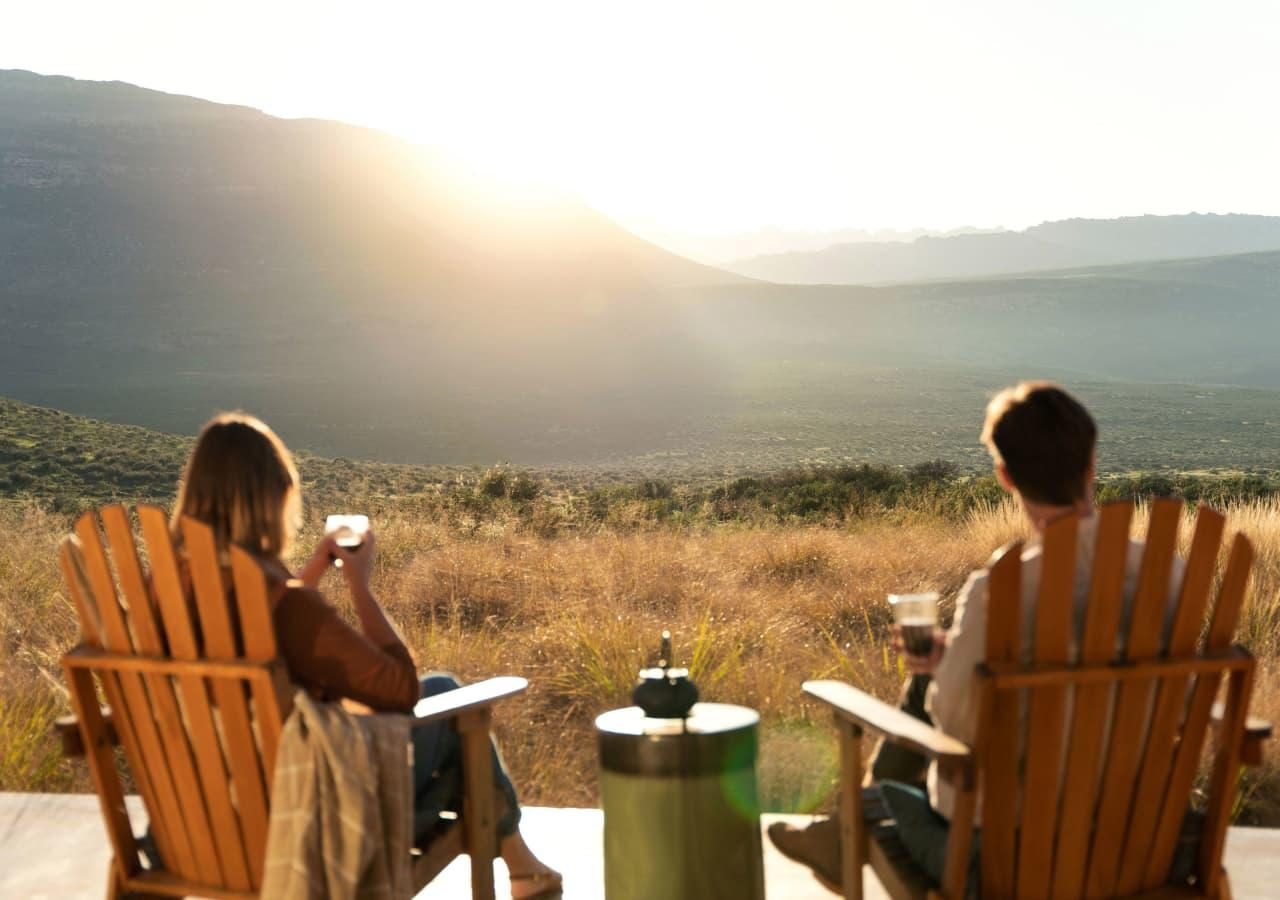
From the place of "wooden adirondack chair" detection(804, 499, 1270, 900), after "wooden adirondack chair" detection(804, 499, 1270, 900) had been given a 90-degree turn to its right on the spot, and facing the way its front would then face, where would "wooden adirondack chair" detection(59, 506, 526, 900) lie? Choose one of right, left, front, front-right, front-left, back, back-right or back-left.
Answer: back-left

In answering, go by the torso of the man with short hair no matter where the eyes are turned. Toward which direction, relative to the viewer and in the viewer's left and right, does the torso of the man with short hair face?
facing away from the viewer and to the left of the viewer

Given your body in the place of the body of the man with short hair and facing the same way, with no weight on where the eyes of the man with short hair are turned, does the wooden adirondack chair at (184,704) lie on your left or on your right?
on your left

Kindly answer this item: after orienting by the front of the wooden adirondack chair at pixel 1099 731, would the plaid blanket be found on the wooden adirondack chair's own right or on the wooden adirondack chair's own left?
on the wooden adirondack chair's own left

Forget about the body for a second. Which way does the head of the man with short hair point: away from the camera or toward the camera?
away from the camera

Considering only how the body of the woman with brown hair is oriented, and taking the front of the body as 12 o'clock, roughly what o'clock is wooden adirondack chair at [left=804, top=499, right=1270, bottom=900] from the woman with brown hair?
The wooden adirondack chair is roughly at 2 o'clock from the woman with brown hair.

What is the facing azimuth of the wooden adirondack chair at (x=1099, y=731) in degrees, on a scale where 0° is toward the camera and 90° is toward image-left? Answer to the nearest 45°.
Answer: approximately 135°

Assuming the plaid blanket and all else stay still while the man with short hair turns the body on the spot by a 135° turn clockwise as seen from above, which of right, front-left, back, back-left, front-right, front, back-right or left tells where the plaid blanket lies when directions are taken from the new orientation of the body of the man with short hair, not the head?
back

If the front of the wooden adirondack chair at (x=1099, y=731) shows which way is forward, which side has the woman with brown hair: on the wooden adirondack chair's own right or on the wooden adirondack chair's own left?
on the wooden adirondack chair's own left

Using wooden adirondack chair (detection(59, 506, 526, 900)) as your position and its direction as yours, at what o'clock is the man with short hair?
The man with short hair is roughly at 2 o'clock from the wooden adirondack chair.

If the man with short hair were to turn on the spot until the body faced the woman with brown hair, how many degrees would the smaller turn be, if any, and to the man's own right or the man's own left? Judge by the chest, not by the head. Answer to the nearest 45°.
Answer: approximately 45° to the man's own left
